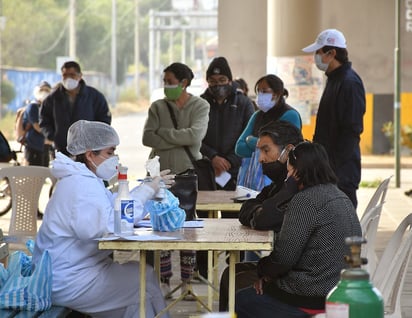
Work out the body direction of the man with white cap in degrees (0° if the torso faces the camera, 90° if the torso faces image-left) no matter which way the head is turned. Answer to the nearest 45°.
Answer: approximately 90°

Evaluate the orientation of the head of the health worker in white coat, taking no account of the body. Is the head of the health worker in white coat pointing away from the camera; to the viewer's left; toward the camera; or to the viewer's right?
to the viewer's right

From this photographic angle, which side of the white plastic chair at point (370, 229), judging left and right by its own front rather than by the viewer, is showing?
left

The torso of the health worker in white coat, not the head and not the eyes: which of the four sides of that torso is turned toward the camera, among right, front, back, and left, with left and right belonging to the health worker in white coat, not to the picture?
right

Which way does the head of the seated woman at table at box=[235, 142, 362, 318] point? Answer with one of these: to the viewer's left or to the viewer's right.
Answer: to the viewer's left
